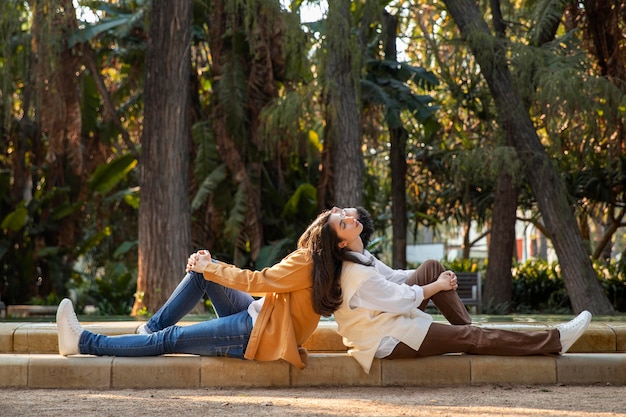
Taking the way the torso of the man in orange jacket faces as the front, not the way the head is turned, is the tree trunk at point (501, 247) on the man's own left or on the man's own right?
on the man's own right

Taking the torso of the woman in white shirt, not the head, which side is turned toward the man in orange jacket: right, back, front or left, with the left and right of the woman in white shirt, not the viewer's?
back

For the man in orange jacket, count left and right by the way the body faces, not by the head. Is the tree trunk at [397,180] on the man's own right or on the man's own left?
on the man's own right

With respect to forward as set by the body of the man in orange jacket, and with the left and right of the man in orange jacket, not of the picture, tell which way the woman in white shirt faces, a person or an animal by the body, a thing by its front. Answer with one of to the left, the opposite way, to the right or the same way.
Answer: the opposite way

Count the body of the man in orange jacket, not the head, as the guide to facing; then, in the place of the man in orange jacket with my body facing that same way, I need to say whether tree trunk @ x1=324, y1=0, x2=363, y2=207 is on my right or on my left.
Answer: on my right

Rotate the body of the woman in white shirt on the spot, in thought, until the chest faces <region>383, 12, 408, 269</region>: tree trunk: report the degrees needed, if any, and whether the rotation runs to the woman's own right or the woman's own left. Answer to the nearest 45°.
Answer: approximately 90° to the woman's own left

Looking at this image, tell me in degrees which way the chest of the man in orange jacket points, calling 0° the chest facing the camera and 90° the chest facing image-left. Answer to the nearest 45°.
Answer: approximately 90°

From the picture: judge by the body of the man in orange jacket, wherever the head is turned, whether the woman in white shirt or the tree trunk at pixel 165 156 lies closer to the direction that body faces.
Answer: the tree trunk

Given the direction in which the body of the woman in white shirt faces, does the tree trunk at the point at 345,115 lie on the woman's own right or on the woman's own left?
on the woman's own left

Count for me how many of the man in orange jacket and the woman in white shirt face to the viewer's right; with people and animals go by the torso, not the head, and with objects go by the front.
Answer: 1

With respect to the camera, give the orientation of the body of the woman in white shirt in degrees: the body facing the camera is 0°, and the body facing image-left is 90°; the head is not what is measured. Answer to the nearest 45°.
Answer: approximately 270°

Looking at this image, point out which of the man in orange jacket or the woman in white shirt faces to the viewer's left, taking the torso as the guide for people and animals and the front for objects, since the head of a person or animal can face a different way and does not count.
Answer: the man in orange jacket

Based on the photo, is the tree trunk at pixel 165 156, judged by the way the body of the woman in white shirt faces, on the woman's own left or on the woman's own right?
on the woman's own left
